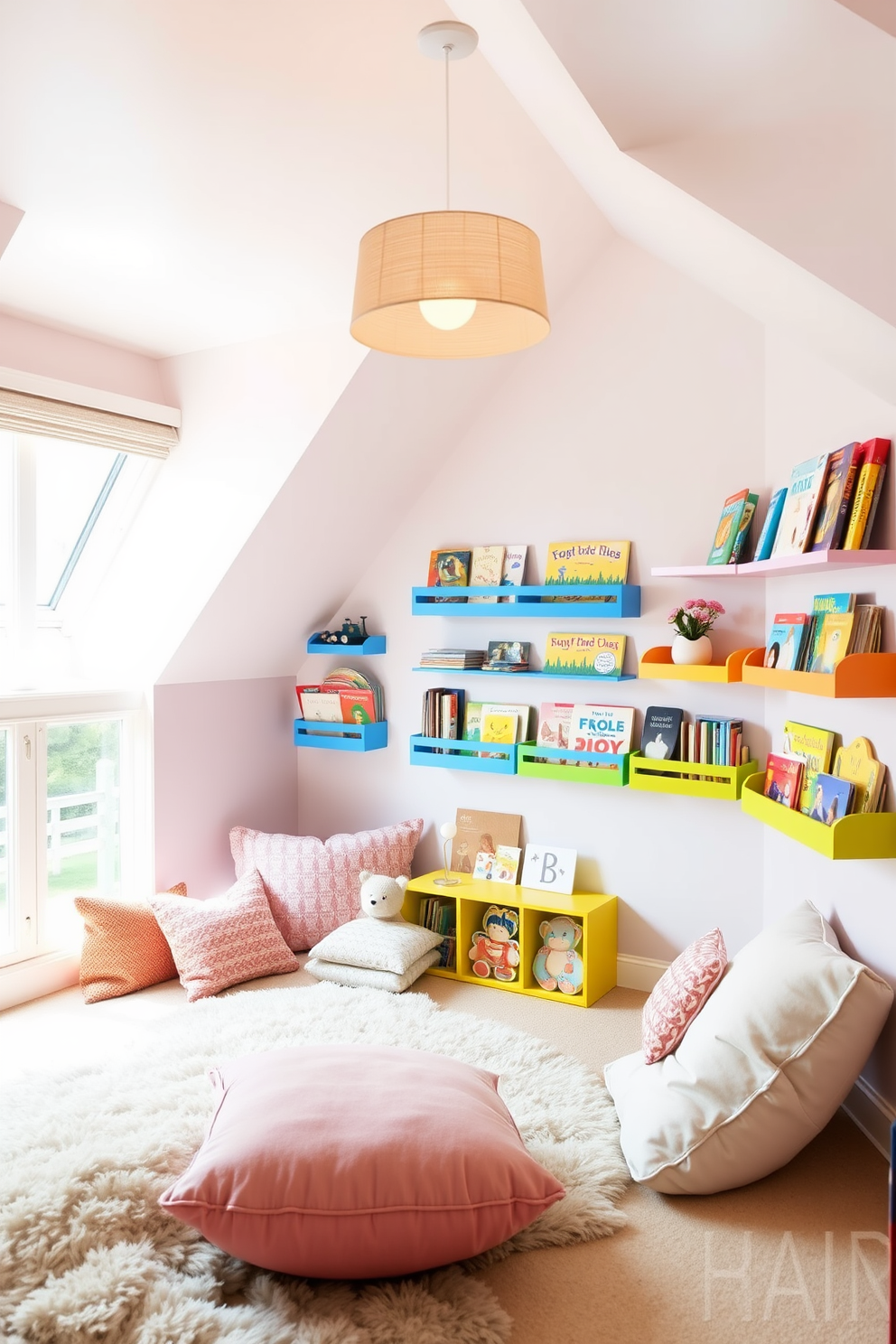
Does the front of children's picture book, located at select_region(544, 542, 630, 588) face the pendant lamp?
yes

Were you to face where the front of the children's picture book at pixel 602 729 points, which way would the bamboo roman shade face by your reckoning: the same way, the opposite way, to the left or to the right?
to the left

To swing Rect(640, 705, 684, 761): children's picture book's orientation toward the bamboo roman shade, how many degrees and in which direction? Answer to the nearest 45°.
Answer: approximately 90° to its right

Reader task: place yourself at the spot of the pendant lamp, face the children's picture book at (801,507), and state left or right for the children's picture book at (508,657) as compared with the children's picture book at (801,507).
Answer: left

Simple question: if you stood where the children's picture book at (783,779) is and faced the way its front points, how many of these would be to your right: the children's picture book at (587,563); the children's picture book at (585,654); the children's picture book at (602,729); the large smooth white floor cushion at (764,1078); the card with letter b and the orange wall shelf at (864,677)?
4

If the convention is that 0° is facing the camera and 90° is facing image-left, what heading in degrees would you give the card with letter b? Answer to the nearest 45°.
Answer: approximately 0°

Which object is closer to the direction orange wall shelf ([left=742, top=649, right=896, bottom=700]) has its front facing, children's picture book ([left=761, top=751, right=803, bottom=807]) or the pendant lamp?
the pendant lamp

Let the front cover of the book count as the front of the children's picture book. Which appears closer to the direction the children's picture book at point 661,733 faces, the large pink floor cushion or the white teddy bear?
the large pink floor cushion
